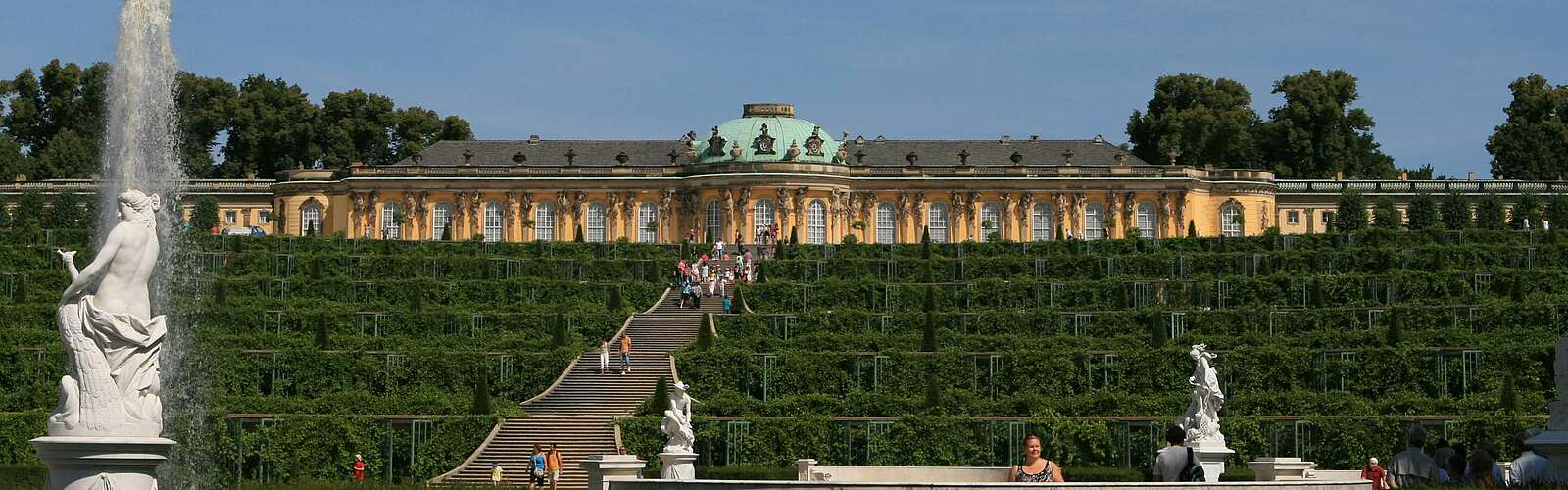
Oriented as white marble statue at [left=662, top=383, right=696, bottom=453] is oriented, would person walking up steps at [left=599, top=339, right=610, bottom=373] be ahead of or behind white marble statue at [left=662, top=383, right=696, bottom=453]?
behind

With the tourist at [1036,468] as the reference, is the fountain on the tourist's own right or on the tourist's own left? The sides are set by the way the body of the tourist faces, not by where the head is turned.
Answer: on the tourist's own right

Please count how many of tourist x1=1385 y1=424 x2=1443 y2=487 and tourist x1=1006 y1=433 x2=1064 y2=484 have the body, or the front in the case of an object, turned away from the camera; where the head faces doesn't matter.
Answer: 1

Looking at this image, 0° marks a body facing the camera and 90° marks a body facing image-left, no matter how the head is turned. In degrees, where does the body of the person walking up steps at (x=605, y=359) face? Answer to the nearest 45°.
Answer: approximately 180°

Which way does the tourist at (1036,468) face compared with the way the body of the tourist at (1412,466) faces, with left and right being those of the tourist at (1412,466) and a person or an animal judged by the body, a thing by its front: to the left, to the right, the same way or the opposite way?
the opposite way

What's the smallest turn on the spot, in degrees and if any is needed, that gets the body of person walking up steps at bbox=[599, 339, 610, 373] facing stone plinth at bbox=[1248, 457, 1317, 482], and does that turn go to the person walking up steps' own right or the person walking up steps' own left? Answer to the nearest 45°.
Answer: approximately 135° to the person walking up steps' own right

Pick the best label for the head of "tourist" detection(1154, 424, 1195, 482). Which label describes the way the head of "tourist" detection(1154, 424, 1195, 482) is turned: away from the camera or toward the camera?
away from the camera

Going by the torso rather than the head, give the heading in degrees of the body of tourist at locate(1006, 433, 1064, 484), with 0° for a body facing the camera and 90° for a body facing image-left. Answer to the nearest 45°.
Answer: approximately 0°

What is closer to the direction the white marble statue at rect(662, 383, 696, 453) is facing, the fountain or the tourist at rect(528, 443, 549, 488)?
the fountain
